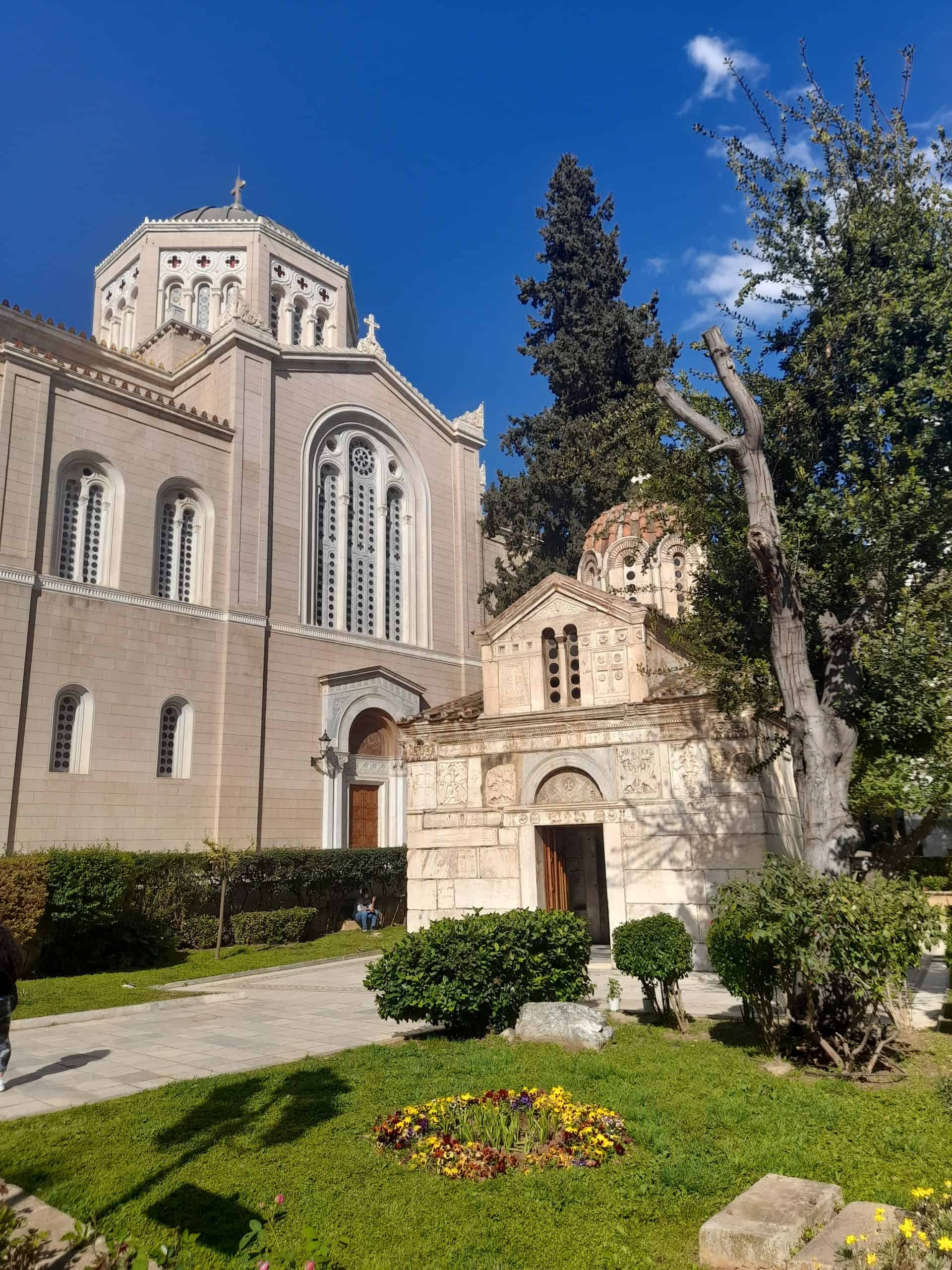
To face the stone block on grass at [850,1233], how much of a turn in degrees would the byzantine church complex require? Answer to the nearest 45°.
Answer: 0° — it already faces it

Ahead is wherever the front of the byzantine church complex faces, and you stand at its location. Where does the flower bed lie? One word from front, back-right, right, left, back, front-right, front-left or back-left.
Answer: front

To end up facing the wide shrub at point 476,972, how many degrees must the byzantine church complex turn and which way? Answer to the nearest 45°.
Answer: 0° — it already faces it

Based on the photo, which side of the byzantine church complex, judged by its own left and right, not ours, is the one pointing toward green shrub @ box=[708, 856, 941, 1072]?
front

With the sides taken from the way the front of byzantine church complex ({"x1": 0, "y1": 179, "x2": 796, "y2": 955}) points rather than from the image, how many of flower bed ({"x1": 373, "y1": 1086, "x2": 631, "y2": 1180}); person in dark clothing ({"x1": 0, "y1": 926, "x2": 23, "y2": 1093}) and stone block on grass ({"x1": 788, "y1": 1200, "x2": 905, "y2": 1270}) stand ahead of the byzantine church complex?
3
